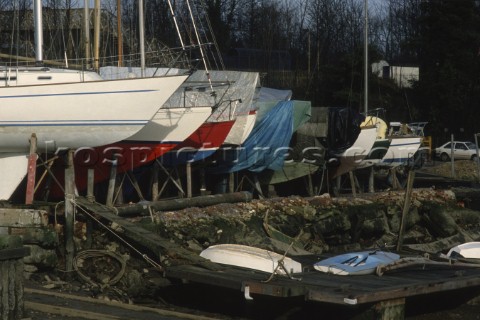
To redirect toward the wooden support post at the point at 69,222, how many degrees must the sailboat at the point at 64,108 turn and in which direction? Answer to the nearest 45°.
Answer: approximately 90° to its right

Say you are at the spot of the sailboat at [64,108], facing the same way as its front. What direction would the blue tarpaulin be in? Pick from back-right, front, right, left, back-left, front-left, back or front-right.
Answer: front-left

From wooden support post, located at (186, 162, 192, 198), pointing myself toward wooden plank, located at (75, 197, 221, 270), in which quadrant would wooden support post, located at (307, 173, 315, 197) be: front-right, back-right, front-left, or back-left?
back-left

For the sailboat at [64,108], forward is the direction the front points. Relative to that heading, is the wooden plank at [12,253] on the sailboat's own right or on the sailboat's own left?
on the sailboat's own right

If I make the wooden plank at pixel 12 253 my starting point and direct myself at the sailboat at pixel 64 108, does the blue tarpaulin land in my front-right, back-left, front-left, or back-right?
front-right

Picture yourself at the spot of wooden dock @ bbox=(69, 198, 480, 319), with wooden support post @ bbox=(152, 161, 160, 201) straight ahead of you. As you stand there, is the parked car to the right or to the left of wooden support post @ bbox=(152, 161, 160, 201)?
right

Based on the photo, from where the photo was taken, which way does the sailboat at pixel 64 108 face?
to the viewer's right

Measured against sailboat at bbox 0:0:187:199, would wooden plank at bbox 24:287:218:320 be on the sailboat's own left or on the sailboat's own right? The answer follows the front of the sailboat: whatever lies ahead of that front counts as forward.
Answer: on the sailboat's own right

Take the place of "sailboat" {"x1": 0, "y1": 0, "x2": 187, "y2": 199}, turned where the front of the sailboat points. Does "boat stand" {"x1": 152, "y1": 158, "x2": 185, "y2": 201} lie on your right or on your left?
on your left

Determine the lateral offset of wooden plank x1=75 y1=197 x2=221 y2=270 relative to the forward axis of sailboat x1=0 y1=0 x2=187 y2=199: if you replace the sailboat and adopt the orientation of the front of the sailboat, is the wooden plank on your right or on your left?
on your right
